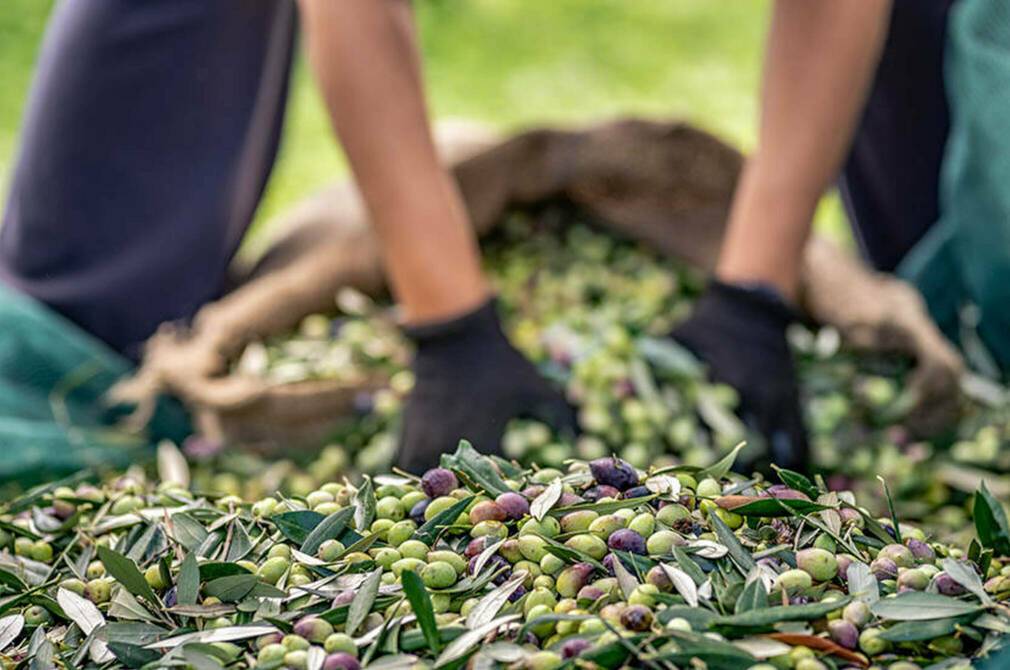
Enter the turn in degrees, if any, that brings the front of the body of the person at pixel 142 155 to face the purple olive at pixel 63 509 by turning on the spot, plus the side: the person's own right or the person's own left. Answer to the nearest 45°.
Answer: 0° — they already face it

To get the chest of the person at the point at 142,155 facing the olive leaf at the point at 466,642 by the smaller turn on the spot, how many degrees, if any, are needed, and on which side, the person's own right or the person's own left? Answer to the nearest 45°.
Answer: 0° — they already face it

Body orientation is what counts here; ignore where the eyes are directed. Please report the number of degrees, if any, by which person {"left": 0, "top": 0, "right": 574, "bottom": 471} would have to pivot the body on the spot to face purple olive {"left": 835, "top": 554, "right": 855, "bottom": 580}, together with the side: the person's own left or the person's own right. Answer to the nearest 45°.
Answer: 0° — they already face it

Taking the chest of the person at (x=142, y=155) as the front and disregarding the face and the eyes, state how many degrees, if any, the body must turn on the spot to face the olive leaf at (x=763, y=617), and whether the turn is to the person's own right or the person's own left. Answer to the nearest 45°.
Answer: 0° — they already face it

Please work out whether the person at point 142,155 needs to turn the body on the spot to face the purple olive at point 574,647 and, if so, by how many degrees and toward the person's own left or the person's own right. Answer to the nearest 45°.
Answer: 0° — they already face it

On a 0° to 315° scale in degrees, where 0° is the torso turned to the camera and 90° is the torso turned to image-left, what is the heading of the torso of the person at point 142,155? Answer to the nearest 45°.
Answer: approximately 0°
